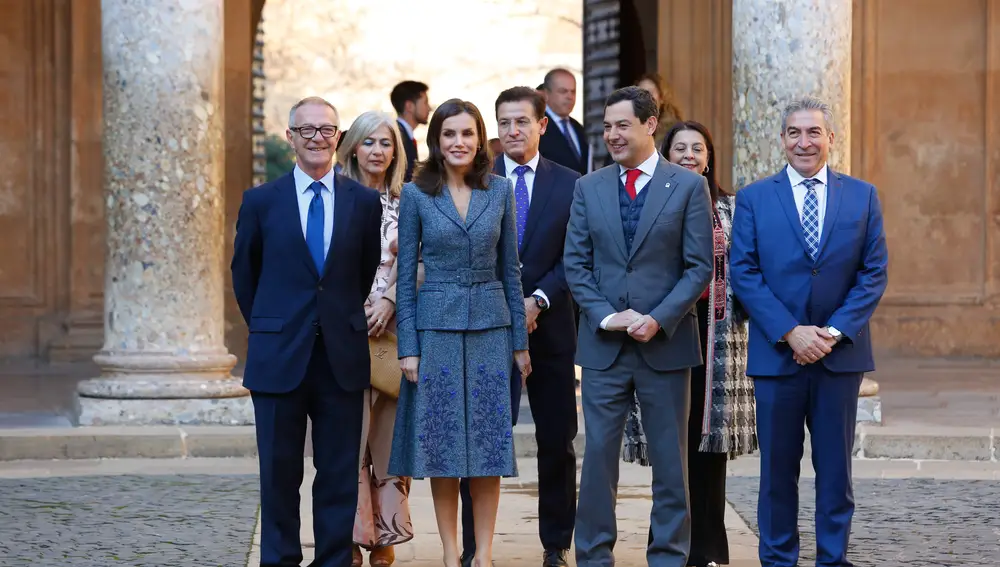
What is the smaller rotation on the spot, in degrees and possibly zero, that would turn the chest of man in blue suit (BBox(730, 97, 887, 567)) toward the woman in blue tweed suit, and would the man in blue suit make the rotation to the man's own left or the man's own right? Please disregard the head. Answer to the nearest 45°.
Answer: approximately 90° to the man's own right

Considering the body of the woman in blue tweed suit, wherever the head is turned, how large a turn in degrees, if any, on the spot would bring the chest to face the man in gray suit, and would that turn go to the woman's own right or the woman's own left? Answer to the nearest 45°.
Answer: approximately 90° to the woman's own left

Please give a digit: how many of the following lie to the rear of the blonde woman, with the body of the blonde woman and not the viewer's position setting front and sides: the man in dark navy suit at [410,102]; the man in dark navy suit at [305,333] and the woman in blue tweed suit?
1

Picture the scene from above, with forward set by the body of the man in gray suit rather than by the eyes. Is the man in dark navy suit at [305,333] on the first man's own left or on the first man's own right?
on the first man's own right

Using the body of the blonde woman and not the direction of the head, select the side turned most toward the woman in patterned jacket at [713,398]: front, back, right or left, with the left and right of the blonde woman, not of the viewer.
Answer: left
